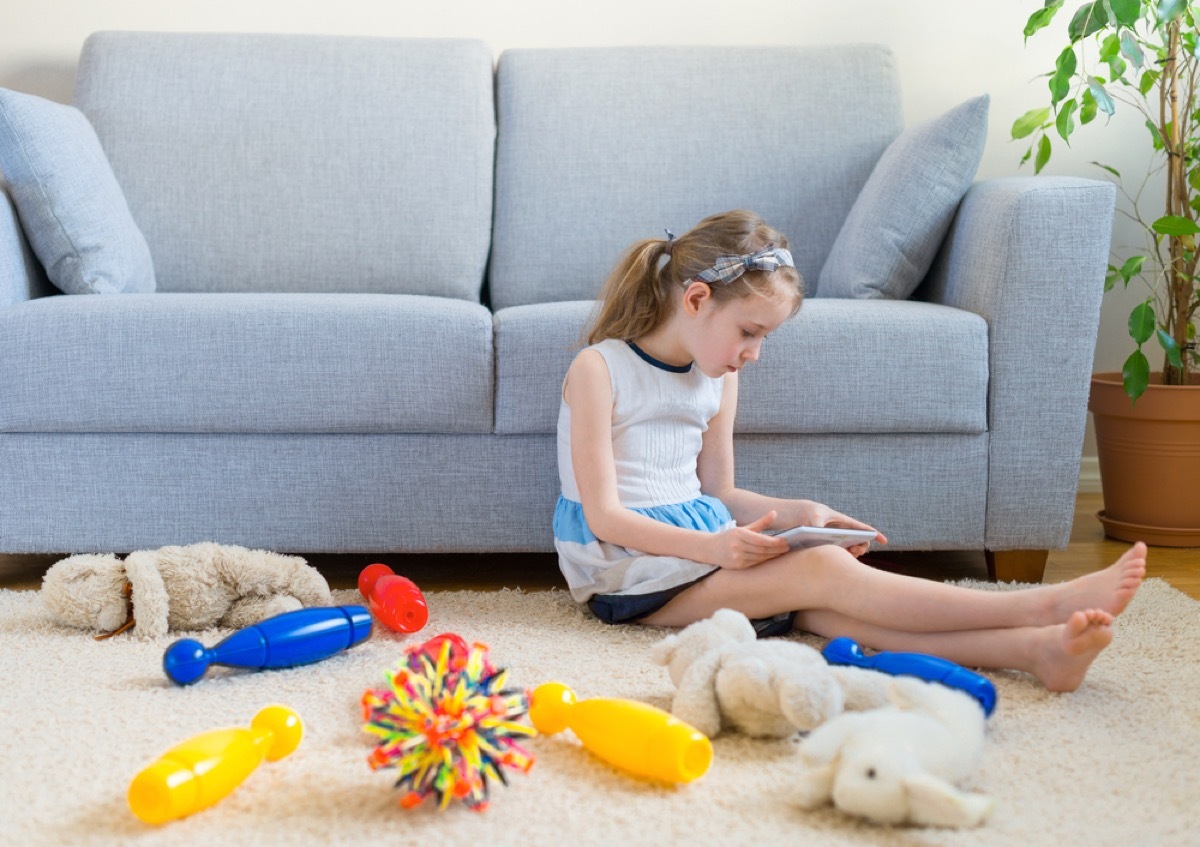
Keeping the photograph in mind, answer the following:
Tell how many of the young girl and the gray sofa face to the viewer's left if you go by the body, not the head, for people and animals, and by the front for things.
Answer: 0

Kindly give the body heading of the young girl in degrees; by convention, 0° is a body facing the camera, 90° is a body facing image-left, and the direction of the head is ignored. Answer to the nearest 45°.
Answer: approximately 315°

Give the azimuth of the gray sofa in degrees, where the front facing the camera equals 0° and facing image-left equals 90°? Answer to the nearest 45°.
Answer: approximately 0°

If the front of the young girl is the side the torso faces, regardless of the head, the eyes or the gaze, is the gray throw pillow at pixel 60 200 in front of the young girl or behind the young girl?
behind

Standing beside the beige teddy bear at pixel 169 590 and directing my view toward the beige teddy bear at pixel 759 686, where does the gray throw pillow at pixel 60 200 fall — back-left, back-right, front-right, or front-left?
back-left

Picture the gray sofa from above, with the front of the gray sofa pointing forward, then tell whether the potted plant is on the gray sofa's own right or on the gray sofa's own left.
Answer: on the gray sofa's own left
